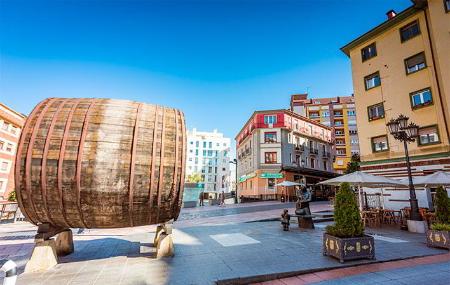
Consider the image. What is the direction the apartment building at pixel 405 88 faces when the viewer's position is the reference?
facing the viewer and to the left of the viewer

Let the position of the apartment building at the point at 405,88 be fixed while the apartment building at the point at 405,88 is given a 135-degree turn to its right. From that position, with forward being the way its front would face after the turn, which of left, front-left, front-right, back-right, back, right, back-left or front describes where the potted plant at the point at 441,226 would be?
back

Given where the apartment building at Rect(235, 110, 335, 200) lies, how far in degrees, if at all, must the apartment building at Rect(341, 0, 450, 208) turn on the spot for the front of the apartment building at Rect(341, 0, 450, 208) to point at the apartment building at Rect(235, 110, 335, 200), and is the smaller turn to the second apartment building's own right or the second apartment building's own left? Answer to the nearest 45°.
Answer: approximately 90° to the second apartment building's own right

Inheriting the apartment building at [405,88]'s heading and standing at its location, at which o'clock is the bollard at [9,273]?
The bollard is roughly at 11 o'clock from the apartment building.

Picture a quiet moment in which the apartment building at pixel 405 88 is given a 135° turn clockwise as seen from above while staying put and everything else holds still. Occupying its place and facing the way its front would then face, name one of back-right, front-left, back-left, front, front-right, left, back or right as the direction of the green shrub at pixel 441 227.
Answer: back

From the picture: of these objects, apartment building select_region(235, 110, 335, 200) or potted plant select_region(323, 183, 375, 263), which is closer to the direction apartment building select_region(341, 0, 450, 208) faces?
the potted plant

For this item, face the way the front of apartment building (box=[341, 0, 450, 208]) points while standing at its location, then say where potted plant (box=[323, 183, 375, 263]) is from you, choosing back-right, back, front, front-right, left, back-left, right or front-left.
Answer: front-left

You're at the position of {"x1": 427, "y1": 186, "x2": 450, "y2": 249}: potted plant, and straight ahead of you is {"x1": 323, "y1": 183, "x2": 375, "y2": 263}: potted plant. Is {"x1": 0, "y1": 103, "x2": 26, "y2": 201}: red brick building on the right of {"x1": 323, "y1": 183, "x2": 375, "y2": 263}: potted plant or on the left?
right
